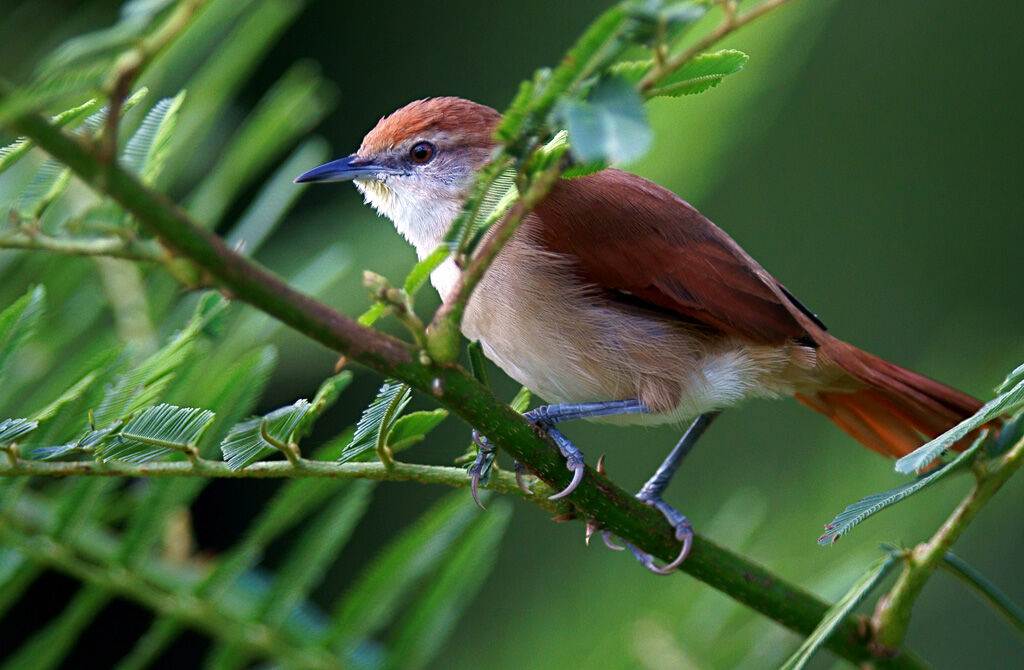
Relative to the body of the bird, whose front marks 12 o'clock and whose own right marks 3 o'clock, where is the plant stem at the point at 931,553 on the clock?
The plant stem is roughly at 8 o'clock from the bird.

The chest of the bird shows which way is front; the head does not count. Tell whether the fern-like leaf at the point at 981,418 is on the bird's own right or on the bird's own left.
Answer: on the bird's own left

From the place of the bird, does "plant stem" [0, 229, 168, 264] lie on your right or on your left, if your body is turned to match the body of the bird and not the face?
on your right

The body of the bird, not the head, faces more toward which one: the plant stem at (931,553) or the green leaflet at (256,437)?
the green leaflet

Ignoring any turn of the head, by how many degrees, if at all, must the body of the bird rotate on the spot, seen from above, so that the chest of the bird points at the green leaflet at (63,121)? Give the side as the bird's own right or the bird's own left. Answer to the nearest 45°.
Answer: approximately 45° to the bird's own left

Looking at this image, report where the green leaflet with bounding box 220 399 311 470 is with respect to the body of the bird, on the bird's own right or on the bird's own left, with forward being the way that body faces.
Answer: on the bird's own right

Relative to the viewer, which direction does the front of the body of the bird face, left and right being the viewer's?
facing to the left of the viewer

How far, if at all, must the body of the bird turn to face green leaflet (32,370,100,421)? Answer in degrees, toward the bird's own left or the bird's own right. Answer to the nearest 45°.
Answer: approximately 45° to the bird's own left
